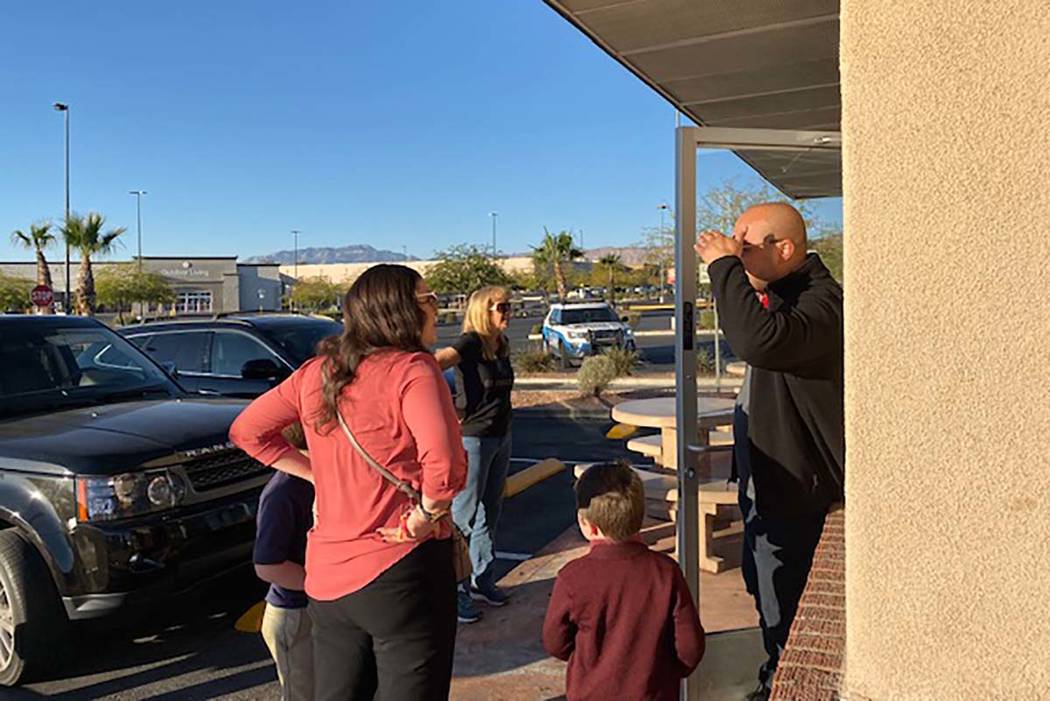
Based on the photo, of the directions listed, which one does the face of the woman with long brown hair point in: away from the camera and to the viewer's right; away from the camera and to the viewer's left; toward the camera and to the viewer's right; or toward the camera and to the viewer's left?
away from the camera and to the viewer's right

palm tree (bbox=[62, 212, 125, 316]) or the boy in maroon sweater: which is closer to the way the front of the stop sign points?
the boy in maroon sweater

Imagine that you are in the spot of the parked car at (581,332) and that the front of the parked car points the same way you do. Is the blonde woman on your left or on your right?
on your right

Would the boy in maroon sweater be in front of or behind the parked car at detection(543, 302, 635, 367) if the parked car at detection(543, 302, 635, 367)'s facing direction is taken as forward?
in front

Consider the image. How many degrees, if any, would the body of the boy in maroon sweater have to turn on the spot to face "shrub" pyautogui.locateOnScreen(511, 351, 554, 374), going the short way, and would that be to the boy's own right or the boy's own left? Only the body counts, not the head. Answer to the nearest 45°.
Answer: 0° — they already face it

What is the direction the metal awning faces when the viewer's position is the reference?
facing to the left of the viewer

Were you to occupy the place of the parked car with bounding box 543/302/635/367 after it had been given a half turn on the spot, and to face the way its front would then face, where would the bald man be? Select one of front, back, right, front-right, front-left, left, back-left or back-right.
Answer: back-left

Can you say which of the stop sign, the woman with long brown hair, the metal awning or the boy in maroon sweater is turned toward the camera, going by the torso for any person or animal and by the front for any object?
the stop sign

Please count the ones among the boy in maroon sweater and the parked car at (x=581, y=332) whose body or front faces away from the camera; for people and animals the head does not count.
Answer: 1

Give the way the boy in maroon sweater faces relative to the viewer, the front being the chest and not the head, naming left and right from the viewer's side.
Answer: facing away from the viewer
